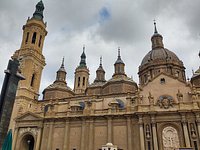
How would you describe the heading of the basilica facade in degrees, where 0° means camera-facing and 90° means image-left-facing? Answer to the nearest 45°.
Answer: approximately 0°
